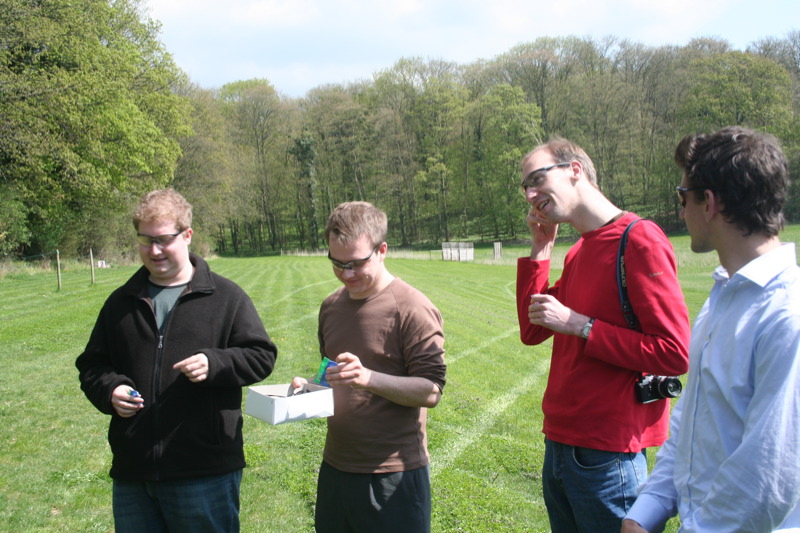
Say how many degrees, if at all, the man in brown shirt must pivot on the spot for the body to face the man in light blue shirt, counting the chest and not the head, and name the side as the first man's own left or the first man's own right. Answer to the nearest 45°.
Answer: approximately 90° to the first man's own left

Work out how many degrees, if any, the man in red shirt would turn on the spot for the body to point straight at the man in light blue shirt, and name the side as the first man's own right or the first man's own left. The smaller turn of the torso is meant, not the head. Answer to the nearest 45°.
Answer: approximately 90° to the first man's own left

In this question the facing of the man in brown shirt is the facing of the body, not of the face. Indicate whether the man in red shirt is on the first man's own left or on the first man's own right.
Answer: on the first man's own left

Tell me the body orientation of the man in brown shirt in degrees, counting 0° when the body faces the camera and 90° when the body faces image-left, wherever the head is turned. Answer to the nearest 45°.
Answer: approximately 45°

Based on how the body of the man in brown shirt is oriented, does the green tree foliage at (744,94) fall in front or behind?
behind

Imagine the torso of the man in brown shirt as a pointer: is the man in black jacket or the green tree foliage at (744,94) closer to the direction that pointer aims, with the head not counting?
the man in black jacket

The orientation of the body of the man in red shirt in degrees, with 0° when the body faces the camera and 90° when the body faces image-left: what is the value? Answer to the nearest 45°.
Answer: approximately 45°

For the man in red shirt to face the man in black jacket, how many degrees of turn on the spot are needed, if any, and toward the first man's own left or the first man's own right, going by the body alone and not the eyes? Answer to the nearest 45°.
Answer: approximately 45° to the first man's own right

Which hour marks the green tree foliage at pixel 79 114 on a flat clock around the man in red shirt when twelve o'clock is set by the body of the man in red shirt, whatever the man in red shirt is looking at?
The green tree foliage is roughly at 3 o'clock from the man in red shirt.

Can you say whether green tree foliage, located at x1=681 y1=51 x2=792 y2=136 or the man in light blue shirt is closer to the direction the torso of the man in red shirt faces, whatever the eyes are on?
the man in light blue shirt

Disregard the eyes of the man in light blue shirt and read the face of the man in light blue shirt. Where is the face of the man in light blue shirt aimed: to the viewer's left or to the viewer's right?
to the viewer's left

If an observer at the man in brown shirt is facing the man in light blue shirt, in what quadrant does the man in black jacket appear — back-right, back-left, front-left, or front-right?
back-right
